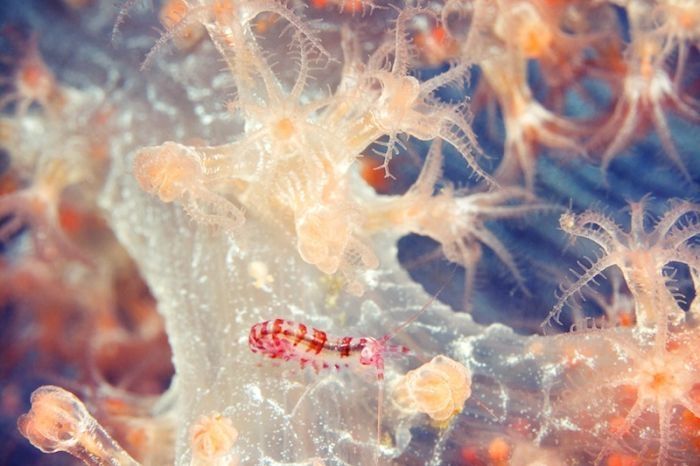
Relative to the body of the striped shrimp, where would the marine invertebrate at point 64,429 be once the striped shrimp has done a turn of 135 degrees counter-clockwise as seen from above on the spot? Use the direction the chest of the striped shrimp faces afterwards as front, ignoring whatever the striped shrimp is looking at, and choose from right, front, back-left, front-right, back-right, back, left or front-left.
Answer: left

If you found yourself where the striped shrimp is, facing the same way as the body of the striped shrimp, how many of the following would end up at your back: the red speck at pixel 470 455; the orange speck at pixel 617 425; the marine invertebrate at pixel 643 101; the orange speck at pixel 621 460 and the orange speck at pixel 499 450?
0

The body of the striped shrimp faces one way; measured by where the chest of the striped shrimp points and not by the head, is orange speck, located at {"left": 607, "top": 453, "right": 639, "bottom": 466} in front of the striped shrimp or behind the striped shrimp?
in front

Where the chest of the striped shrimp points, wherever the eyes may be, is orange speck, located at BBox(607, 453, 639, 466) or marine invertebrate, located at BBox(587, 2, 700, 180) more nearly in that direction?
the orange speck

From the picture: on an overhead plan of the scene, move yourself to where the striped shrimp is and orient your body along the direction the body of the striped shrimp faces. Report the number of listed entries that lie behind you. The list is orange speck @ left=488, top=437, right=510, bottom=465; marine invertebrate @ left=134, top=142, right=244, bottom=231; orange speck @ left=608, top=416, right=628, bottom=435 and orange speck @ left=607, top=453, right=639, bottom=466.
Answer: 1

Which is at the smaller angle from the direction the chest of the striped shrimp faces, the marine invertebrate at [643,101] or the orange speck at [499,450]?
the orange speck

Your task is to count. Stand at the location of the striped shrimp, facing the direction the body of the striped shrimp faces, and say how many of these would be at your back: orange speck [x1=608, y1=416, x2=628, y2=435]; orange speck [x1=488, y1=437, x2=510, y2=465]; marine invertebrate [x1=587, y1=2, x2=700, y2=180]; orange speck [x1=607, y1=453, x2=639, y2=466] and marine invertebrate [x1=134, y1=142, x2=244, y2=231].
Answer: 1

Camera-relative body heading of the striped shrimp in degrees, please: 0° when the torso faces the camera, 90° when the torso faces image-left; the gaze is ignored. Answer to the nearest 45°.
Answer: approximately 270°

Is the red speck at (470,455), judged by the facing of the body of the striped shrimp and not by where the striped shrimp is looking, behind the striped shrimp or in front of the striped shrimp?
in front

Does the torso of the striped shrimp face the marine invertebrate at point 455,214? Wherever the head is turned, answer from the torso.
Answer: no
